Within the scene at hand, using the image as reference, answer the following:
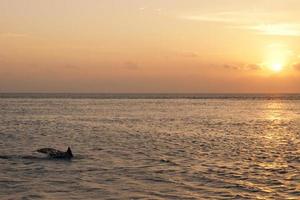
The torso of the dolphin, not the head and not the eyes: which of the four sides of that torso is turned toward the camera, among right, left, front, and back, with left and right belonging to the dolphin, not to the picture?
left
